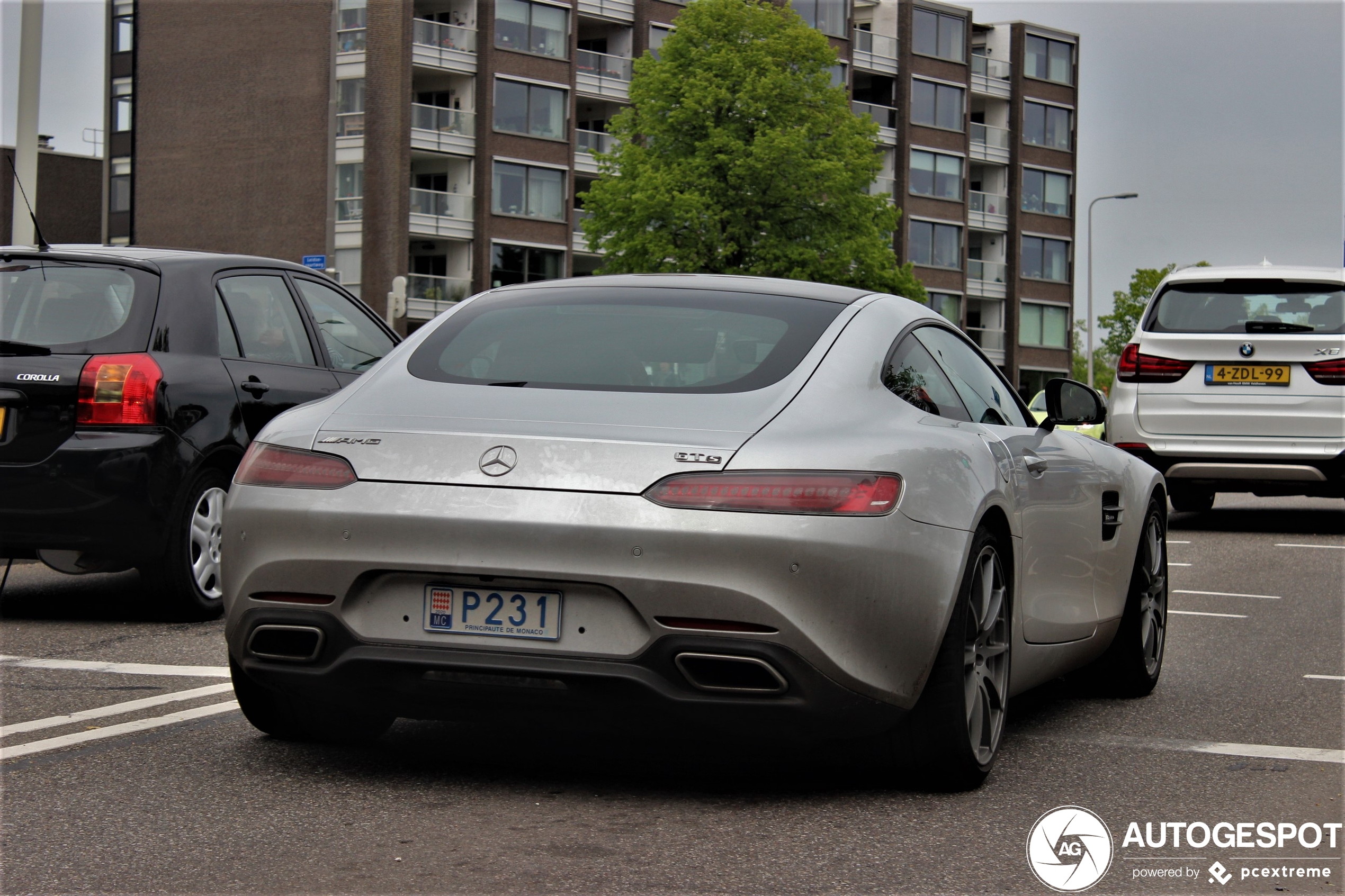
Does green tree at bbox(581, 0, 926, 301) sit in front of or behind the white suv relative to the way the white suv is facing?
in front

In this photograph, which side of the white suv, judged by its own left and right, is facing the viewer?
back

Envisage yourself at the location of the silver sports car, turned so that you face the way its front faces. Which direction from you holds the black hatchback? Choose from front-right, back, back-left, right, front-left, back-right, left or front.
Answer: left

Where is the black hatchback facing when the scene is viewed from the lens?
facing away from the viewer and to the right of the viewer

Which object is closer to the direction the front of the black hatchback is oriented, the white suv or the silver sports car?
the white suv

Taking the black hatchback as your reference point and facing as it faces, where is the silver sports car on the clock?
The silver sports car is roughly at 4 o'clock from the black hatchback.

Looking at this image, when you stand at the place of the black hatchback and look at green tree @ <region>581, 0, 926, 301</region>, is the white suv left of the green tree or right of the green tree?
right

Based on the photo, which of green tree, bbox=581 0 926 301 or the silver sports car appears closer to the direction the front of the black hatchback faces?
the green tree

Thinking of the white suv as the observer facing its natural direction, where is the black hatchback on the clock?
The black hatchback is roughly at 7 o'clock from the white suv.
